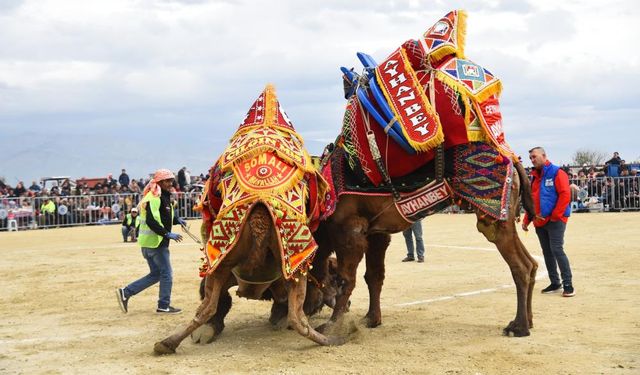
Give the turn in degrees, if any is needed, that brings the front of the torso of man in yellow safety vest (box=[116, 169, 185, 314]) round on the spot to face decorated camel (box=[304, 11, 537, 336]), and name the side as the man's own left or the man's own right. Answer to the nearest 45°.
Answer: approximately 45° to the man's own right

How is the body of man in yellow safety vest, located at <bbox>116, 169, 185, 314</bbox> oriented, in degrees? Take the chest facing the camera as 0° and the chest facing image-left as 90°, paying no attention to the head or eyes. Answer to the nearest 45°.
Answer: approximately 270°

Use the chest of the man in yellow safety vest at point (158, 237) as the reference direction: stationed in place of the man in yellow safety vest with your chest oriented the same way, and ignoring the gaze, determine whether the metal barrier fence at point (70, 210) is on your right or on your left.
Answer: on your left

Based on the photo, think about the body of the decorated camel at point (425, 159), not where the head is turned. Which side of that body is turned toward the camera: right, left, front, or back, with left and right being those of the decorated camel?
left

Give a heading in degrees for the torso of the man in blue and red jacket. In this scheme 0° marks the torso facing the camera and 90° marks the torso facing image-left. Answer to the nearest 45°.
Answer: approximately 45°

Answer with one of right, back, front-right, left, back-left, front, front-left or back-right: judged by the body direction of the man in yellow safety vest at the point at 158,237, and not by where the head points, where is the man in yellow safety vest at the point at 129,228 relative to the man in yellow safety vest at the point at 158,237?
left

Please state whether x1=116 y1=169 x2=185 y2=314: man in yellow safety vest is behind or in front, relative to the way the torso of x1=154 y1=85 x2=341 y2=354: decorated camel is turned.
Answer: in front

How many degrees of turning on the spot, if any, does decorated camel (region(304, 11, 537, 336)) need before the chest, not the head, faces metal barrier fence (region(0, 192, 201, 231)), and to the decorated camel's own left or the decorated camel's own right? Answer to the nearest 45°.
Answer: approximately 45° to the decorated camel's own right

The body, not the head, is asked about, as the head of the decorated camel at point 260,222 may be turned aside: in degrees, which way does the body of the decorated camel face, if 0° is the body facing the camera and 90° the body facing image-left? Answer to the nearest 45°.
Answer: approximately 180°

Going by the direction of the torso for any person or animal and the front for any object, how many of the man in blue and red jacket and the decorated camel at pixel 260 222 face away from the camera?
1

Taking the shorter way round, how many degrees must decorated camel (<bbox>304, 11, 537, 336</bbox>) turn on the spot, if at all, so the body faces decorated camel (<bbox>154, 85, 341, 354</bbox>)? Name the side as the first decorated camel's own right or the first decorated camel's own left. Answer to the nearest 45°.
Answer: approximately 45° to the first decorated camel's own left
